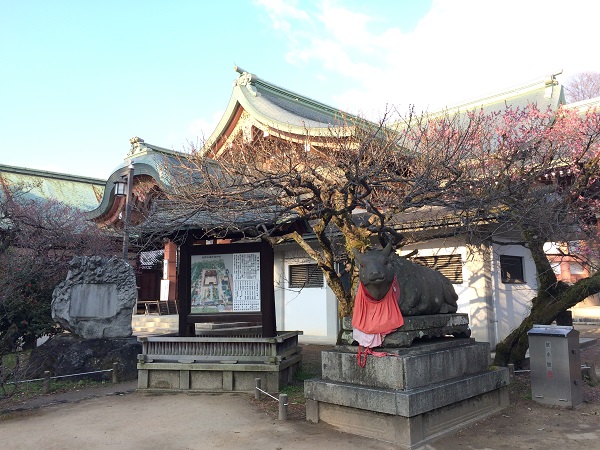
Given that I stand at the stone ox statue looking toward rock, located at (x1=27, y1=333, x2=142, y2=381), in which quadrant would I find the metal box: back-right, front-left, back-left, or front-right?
back-right

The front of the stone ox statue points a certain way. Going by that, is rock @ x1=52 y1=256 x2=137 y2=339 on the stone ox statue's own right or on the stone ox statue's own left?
on the stone ox statue's own right

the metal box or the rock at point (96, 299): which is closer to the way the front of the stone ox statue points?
the rock

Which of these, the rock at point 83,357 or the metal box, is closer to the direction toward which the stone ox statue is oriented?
the rock

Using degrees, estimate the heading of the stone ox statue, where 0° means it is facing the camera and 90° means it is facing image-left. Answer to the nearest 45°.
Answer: approximately 45°

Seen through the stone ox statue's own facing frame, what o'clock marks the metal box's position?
The metal box is roughly at 6 o'clock from the stone ox statue.
